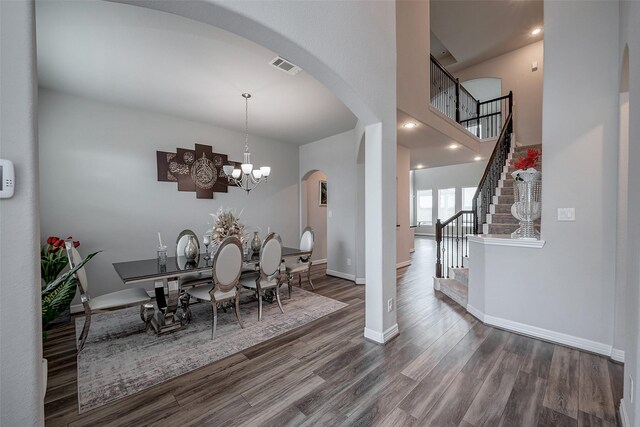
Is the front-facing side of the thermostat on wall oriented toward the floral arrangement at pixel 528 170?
no

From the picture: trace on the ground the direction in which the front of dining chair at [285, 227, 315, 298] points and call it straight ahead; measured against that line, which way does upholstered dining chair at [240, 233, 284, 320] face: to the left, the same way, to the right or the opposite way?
to the right

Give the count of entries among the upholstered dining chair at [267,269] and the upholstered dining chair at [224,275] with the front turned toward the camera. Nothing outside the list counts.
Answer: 0

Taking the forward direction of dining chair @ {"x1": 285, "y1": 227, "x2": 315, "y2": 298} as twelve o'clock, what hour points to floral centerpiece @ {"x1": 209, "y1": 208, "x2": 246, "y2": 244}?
The floral centerpiece is roughly at 12 o'clock from the dining chair.

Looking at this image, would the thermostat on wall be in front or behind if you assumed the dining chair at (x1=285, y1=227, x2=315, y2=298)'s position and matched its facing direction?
in front

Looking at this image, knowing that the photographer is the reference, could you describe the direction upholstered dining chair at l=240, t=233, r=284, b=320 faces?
facing away from the viewer and to the left of the viewer

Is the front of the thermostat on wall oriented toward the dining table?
no

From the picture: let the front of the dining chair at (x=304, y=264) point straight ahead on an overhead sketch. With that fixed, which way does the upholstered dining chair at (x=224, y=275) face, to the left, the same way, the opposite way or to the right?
to the right

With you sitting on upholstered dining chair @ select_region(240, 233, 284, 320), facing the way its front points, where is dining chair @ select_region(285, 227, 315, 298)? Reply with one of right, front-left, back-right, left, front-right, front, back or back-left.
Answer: right

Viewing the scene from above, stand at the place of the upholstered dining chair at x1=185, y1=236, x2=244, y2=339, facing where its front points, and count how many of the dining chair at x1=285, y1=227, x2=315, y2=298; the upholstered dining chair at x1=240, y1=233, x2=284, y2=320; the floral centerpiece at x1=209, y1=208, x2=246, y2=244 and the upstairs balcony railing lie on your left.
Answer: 0

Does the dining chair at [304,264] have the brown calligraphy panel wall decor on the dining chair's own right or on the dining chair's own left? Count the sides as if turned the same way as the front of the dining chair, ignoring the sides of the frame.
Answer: on the dining chair's own right

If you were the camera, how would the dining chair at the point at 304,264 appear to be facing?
facing the viewer and to the left of the viewer

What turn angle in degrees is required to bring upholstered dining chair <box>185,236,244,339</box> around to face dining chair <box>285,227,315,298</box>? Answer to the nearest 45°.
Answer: approximately 90° to its right

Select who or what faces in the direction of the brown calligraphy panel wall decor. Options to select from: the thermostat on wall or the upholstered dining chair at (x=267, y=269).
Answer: the upholstered dining chair
